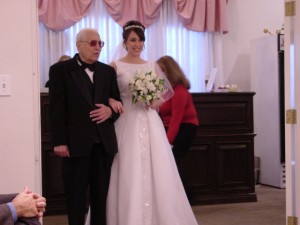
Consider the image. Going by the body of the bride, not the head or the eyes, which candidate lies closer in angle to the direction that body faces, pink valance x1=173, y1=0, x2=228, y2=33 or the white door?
the white door

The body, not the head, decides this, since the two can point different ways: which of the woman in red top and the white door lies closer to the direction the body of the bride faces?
the white door

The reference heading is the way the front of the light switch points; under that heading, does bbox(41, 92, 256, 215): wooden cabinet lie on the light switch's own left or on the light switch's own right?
on the light switch's own left

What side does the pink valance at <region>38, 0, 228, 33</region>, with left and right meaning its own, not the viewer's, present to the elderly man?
front

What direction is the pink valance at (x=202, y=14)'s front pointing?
toward the camera

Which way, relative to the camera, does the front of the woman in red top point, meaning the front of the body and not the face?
to the viewer's left

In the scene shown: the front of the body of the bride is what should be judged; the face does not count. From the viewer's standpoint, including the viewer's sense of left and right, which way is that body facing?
facing the viewer

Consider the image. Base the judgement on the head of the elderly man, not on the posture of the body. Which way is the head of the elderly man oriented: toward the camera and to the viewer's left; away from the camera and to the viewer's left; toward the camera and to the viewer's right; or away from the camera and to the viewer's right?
toward the camera and to the viewer's right

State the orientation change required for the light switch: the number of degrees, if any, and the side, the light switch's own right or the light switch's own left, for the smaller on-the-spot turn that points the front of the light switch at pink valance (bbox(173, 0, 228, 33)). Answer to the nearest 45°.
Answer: approximately 135° to the light switch's own left

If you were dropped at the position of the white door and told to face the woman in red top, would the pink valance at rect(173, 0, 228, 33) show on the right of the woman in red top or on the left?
right

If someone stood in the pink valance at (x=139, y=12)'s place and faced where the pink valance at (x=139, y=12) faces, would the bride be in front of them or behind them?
in front

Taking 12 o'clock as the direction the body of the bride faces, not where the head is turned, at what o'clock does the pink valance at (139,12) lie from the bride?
The pink valance is roughly at 6 o'clock from the bride.
